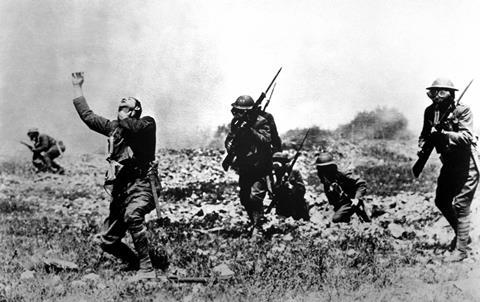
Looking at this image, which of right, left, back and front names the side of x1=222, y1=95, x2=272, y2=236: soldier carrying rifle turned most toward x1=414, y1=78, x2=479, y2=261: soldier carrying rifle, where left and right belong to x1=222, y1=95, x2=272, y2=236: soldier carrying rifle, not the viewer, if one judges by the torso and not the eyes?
left

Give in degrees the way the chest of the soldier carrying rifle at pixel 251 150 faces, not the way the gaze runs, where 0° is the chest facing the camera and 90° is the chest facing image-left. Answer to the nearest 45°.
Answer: approximately 45°

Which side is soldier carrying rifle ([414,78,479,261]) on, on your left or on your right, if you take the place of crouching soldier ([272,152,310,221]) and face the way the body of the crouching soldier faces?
on your left

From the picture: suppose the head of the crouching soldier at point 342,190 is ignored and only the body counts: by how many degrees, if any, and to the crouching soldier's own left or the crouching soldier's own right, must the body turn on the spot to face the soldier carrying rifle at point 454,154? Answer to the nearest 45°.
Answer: approximately 90° to the crouching soldier's own left
